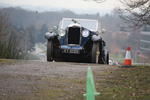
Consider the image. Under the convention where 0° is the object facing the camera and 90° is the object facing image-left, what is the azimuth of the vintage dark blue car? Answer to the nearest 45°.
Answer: approximately 0°

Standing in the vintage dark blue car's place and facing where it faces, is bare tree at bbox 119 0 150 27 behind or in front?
behind
